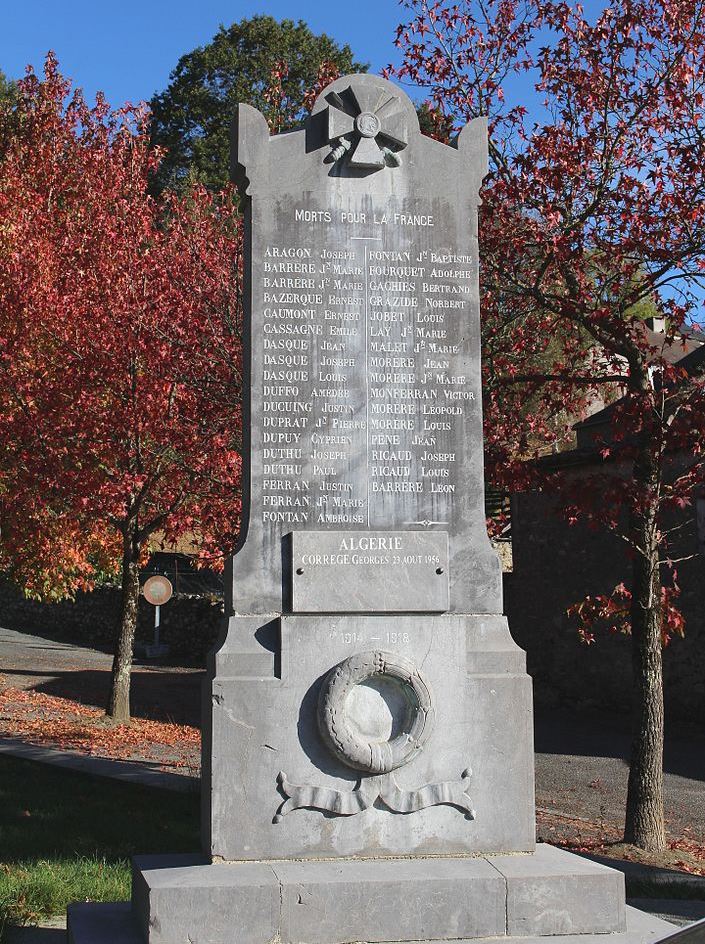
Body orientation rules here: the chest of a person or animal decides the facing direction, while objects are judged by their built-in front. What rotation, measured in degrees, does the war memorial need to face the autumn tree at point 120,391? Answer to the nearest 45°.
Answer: approximately 180°

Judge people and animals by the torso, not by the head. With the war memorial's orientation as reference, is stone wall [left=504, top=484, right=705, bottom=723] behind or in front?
behind

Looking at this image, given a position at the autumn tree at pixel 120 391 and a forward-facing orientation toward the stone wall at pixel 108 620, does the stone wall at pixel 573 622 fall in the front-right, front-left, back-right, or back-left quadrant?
front-right

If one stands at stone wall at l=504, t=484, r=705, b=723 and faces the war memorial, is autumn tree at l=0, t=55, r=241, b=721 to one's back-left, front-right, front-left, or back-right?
front-right

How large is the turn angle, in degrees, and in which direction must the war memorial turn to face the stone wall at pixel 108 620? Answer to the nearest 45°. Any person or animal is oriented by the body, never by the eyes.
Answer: approximately 180°

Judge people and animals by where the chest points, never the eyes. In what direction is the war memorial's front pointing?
toward the camera
